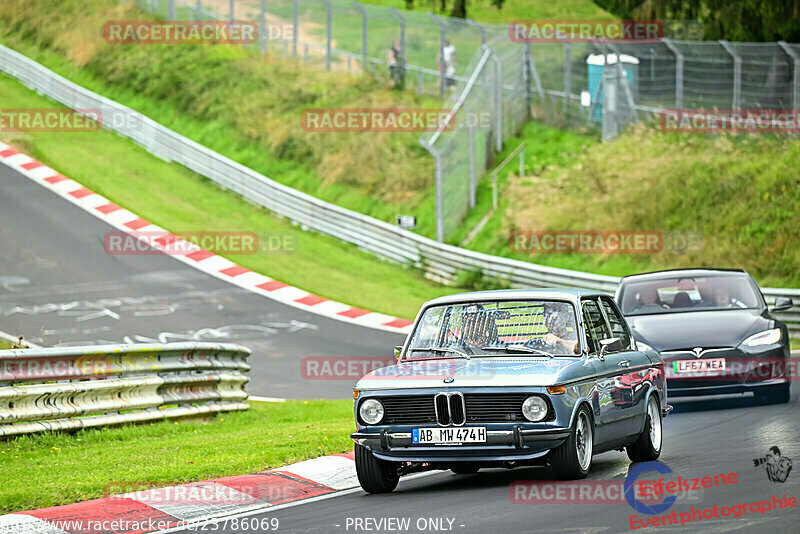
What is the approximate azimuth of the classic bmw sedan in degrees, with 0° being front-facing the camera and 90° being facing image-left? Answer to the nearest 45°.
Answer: approximately 45°

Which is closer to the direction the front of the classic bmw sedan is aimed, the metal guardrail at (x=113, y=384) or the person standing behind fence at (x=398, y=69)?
the metal guardrail

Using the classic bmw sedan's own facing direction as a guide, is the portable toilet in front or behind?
behind

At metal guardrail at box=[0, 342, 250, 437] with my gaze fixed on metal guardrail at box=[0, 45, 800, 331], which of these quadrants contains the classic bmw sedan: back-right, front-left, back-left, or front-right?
back-right

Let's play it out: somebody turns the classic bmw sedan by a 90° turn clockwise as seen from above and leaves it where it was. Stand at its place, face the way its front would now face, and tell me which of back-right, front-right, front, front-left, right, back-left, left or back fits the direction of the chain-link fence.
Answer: front-right

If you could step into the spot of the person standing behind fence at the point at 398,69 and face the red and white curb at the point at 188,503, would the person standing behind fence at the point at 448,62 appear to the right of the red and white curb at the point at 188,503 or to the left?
left

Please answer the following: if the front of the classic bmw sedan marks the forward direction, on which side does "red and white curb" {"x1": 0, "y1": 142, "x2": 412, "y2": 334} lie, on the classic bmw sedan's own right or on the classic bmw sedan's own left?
on the classic bmw sedan's own right

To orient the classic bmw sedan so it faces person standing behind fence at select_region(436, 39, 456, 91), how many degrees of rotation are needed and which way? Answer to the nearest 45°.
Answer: approximately 135° to its right

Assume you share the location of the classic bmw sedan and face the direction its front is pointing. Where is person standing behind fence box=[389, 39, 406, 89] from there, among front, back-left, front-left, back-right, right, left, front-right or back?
back-right

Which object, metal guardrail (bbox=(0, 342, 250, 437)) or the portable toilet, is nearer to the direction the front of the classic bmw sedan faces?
the metal guardrail
